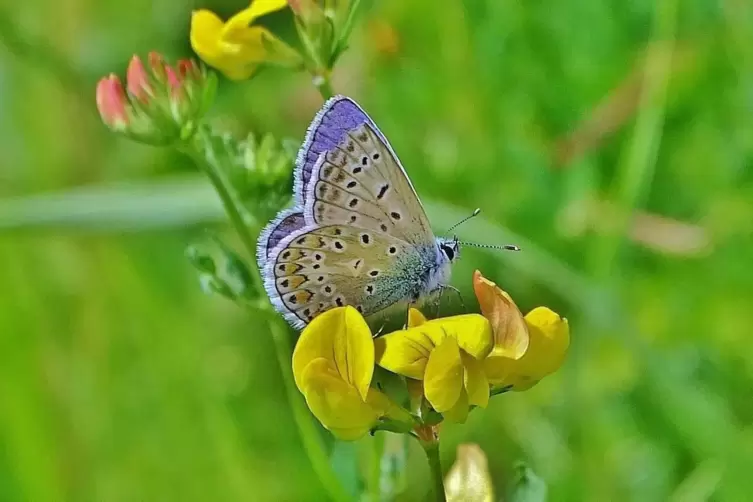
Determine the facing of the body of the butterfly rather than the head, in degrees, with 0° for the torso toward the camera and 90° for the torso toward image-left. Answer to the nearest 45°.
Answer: approximately 270°

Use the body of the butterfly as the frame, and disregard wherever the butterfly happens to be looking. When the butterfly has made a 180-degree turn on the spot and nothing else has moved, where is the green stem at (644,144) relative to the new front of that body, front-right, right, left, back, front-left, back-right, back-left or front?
back-right

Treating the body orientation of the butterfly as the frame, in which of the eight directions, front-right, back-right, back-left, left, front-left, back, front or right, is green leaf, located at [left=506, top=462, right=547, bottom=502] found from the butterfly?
front-right
